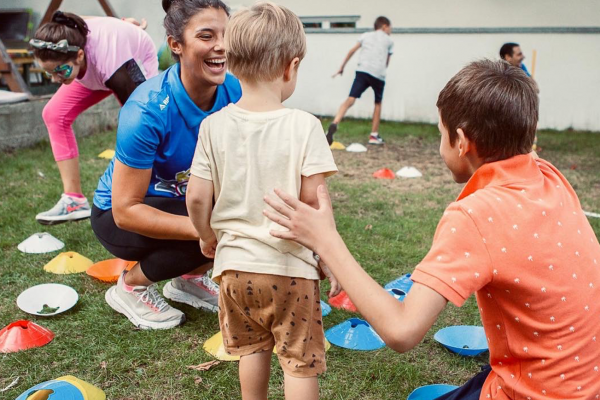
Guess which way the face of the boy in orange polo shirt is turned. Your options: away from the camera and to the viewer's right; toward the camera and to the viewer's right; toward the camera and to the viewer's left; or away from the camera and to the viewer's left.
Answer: away from the camera and to the viewer's left

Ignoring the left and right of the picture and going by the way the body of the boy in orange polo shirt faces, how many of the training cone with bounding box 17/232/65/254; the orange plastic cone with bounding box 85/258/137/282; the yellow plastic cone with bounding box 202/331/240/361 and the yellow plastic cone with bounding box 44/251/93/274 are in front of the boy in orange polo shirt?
4

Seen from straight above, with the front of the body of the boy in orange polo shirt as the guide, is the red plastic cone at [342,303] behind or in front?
in front

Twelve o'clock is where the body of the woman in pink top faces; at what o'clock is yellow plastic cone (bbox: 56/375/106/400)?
The yellow plastic cone is roughly at 9 o'clock from the woman in pink top.

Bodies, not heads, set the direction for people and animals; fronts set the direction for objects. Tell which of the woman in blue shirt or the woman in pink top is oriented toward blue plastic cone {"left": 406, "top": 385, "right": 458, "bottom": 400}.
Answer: the woman in blue shirt

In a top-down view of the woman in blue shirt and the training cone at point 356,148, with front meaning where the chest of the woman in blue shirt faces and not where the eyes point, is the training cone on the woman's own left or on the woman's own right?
on the woman's own left

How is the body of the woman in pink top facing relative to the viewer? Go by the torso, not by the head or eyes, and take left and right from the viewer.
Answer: facing to the left of the viewer

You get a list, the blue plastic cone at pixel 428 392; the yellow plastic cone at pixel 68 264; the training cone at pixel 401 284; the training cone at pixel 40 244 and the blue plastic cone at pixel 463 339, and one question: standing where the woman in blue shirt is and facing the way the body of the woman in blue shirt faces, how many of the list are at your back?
2
